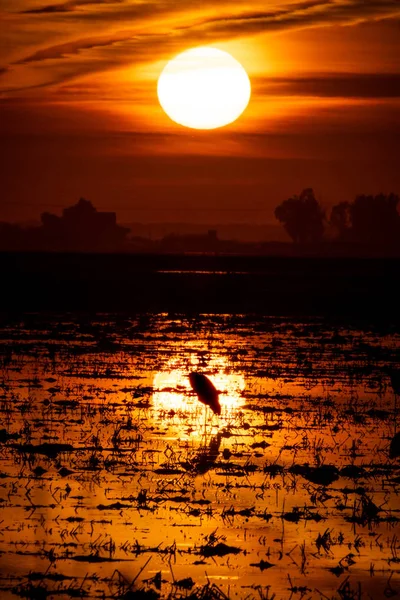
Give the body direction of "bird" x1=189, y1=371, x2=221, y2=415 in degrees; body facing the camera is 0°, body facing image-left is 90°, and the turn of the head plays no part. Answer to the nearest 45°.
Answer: approximately 90°

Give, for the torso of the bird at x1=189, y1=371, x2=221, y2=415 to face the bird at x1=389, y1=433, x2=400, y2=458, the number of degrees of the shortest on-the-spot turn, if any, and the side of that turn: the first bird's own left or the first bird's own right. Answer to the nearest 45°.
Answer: approximately 135° to the first bird's own left
